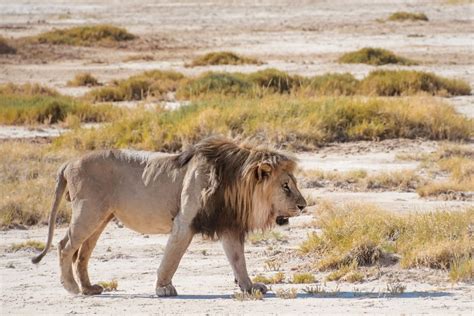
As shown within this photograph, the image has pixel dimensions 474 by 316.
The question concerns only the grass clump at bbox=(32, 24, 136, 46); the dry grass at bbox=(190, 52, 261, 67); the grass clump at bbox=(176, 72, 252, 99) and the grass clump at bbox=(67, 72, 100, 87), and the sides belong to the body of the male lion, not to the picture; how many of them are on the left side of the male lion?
4

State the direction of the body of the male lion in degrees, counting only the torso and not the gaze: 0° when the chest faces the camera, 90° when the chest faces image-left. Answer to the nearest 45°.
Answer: approximately 270°

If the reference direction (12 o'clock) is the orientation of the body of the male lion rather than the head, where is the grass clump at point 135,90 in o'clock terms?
The grass clump is roughly at 9 o'clock from the male lion.

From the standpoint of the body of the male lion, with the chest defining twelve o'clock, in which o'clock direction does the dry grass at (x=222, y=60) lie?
The dry grass is roughly at 9 o'clock from the male lion.

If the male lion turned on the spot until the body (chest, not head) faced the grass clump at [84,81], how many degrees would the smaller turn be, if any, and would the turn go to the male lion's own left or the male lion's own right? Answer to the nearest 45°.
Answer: approximately 90° to the male lion's own left

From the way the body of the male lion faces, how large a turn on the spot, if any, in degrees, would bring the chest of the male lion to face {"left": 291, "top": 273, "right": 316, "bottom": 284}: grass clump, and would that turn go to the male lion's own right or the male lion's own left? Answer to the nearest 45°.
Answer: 0° — it already faces it

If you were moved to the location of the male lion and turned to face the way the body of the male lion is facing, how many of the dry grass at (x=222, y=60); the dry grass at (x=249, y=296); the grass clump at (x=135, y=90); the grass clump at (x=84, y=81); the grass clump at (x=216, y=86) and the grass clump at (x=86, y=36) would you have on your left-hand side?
5

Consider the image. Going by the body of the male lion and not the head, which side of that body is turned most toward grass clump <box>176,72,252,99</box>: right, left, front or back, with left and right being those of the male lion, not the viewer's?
left
